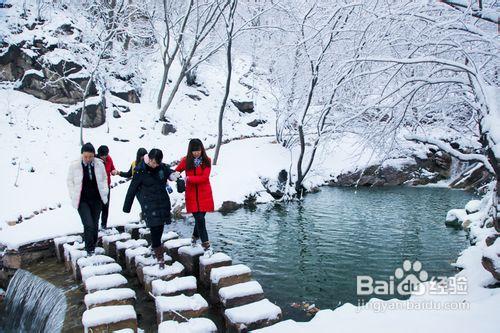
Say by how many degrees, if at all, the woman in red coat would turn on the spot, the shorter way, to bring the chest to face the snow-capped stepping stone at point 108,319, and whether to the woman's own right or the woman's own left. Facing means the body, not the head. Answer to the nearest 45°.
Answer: approximately 45° to the woman's own right

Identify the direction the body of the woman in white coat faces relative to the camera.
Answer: toward the camera

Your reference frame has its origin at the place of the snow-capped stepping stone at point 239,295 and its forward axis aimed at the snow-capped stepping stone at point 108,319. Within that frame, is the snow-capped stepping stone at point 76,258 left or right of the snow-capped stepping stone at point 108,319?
right

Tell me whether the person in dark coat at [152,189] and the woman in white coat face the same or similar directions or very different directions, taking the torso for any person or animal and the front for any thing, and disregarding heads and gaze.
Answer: same or similar directions

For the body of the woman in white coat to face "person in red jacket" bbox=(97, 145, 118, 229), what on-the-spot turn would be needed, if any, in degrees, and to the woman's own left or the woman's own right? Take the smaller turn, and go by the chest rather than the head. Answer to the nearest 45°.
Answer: approximately 180°

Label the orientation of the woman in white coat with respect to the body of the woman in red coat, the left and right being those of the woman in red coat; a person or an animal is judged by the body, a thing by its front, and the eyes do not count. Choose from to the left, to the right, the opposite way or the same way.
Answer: the same way

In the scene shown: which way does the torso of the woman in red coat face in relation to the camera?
toward the camera

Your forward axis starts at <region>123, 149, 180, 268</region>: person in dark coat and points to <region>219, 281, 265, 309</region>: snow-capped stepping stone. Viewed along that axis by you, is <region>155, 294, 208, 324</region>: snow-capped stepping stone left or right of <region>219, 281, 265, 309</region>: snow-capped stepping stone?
right

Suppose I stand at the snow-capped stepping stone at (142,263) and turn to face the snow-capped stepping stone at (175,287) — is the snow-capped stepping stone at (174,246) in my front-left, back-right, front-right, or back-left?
back-left

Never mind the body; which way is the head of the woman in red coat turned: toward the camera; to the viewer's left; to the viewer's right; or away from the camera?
toward the camera
